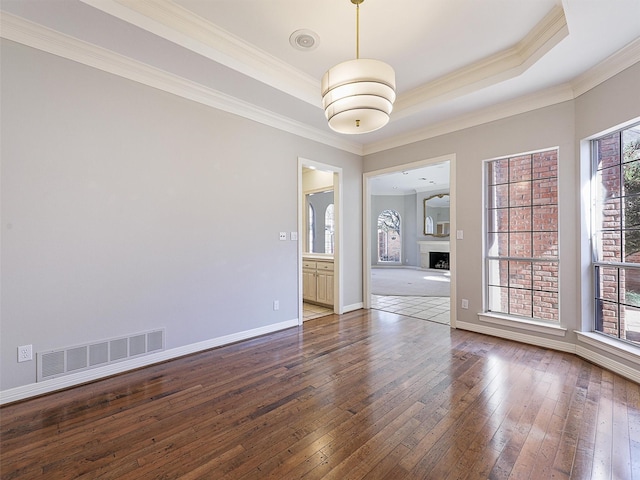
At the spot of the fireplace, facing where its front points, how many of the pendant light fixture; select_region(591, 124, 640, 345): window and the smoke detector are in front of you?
3

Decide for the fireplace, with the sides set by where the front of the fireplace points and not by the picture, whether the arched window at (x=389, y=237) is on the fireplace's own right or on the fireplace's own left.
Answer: on the fireplace's own right

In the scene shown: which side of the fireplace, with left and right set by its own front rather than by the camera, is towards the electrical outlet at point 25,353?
front

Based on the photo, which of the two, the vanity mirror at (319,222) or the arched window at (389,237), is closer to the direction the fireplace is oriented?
the vanity mirror

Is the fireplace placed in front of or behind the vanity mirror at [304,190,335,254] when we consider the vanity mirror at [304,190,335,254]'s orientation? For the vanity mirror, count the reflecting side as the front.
behind

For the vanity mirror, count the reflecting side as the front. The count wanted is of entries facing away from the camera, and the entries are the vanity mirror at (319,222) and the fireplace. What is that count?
0

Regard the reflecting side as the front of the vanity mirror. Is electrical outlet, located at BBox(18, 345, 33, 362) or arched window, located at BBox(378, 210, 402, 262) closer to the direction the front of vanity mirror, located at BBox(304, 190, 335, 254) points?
the electrical outlet

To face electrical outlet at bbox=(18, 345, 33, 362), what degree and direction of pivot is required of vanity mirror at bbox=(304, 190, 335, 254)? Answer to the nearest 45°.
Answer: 0° — it already faces it

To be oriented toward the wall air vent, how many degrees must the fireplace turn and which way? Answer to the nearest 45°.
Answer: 0° — it already faces it

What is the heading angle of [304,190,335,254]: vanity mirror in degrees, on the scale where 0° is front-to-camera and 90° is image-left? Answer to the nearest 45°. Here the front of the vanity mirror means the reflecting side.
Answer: approximately 45°

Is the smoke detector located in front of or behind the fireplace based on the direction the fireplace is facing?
in front

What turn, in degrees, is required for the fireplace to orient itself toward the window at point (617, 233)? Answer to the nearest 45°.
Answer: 0° — it already faces it
